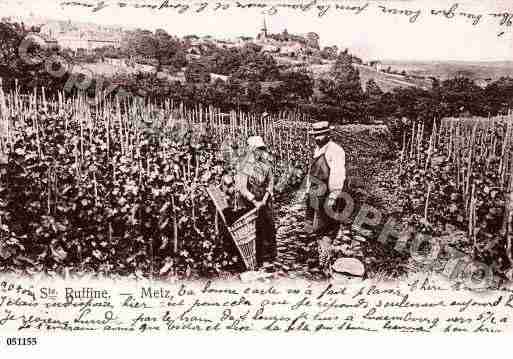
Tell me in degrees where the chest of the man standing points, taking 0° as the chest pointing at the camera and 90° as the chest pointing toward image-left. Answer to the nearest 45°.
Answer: approximately 45°

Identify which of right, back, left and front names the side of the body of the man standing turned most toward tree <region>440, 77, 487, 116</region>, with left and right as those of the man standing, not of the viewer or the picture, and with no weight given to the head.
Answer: back

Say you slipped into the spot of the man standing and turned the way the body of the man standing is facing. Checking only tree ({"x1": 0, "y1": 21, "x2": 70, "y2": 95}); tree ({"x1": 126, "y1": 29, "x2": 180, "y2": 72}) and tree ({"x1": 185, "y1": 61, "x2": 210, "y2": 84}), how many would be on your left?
0
